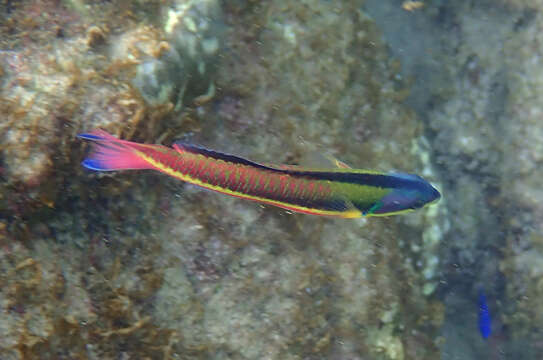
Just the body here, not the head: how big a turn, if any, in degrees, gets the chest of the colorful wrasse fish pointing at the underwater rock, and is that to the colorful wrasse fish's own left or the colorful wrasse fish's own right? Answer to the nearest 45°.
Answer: approximately 135° to the colorful wrasse fish's own left

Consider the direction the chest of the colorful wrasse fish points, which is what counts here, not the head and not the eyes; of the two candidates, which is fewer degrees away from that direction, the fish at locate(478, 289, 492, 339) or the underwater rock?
the fish

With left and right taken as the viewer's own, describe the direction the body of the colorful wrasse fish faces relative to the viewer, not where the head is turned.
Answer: facing to the right of the viewer
